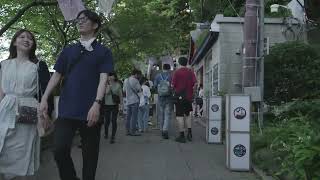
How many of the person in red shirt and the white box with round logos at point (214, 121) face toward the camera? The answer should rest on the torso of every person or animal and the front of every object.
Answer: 1

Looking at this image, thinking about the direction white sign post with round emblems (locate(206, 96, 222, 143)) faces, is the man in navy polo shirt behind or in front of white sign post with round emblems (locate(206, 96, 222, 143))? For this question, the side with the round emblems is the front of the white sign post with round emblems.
in front

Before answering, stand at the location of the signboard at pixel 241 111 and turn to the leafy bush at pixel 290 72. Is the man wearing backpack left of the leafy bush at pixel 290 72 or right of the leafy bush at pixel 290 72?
left

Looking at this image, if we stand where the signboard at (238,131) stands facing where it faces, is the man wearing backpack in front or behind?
behind

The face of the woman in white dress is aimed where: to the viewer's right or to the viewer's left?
to the viewer's right
